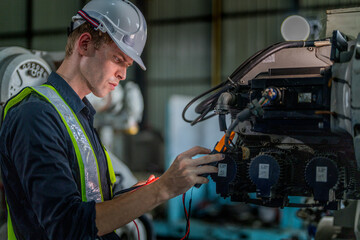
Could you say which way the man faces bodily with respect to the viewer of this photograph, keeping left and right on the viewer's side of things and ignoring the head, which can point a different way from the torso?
facing to the right of the viewer

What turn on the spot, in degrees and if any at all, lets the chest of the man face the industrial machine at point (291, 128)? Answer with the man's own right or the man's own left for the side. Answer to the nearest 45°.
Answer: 0° — they already face it

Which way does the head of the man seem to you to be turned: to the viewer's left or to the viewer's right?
to the viewer's right

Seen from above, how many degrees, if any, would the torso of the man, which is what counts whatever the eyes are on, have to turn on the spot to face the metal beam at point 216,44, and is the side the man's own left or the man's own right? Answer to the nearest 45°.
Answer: approximately 90° to the man's own left
